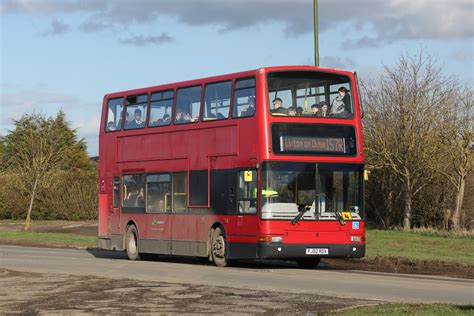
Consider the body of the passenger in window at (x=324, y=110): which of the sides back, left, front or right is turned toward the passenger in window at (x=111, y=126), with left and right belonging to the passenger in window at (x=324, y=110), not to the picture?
back

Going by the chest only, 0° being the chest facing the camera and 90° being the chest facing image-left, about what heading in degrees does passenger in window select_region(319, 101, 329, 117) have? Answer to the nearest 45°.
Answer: approximately 315°

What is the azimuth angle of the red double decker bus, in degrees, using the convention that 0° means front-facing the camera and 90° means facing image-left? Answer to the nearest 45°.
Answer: approximately 315°
